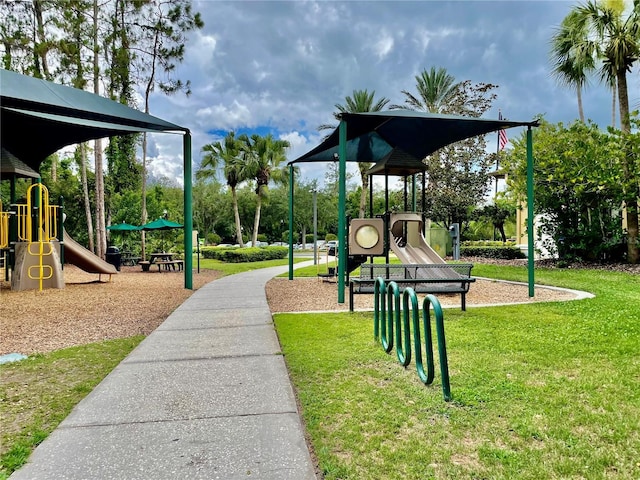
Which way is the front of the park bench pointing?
toward the camera

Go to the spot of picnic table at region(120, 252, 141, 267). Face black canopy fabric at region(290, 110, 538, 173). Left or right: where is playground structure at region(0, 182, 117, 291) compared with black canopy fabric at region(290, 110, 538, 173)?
right

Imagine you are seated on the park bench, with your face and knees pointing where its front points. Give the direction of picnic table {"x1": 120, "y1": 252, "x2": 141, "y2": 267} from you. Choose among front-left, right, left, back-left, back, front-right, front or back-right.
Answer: back-right

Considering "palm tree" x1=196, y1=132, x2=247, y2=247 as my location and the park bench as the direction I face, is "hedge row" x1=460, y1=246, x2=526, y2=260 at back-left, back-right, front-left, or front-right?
front-left

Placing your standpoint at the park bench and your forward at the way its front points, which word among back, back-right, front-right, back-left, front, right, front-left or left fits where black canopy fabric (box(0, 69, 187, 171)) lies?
right

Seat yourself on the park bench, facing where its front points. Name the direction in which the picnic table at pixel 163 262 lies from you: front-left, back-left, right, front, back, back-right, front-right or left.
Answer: back-right

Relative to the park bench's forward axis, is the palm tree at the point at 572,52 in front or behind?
behind

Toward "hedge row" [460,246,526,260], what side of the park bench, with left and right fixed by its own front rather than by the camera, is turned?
back

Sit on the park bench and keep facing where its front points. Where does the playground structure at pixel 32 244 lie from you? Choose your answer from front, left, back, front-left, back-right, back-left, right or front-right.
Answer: right

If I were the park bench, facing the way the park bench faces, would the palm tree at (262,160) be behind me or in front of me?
behind

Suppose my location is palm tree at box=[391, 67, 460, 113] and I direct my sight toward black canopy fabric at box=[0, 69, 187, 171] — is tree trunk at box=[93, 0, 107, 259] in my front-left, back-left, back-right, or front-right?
front-right
